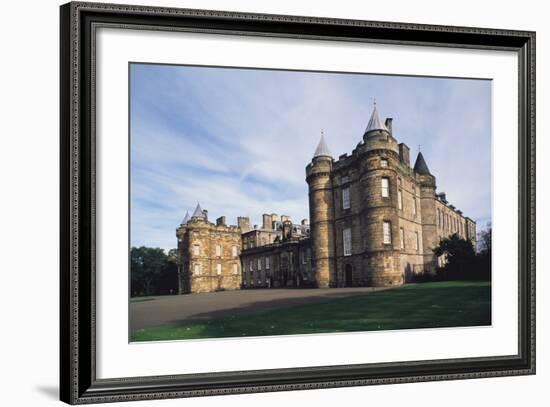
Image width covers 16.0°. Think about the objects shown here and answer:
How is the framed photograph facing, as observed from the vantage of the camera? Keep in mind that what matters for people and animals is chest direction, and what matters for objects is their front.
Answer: facing the viewer and to the right of the viewer
